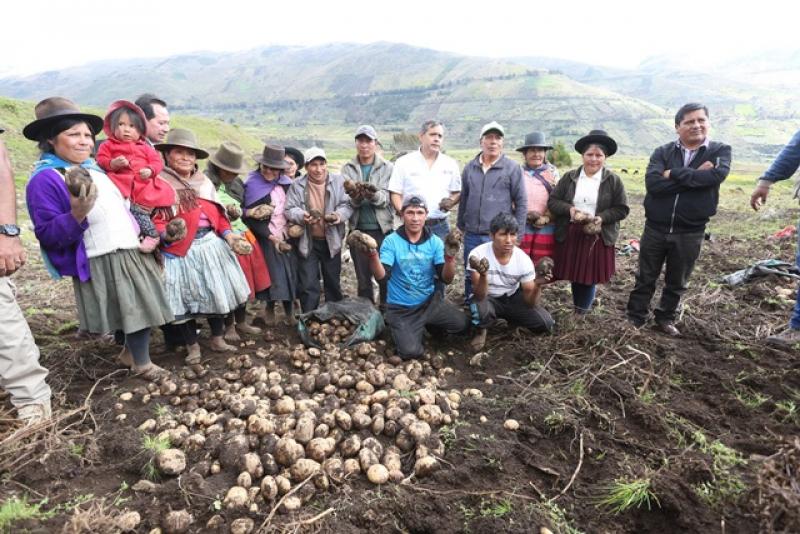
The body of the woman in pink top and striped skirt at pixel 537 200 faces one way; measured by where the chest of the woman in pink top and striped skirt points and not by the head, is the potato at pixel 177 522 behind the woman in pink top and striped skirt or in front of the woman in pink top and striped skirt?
in front

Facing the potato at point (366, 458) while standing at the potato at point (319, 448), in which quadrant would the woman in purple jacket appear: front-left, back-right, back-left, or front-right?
back-left

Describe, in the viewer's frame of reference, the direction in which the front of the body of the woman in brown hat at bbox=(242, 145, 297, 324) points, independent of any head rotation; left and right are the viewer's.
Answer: facing the viewer and to the right of the viewer

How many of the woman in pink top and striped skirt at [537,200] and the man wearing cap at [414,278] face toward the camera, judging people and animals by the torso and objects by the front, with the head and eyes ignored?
2

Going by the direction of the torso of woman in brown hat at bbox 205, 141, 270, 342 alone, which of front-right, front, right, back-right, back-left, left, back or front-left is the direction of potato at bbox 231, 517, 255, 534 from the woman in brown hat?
front-right

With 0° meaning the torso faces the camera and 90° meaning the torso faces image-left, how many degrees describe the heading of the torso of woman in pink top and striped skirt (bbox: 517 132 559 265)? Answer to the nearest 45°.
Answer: approximately 0°

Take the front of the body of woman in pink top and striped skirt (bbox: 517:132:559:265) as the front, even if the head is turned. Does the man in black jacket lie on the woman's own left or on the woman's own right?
on the woman's own left

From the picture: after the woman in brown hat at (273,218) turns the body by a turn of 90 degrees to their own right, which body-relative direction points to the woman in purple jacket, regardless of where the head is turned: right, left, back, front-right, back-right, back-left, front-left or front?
front

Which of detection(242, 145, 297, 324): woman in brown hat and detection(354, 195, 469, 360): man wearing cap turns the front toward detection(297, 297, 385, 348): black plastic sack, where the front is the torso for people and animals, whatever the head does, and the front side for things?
the woman in brown hat

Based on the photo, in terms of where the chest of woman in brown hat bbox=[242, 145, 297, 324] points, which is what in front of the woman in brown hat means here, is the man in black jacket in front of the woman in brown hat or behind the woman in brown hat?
in front
